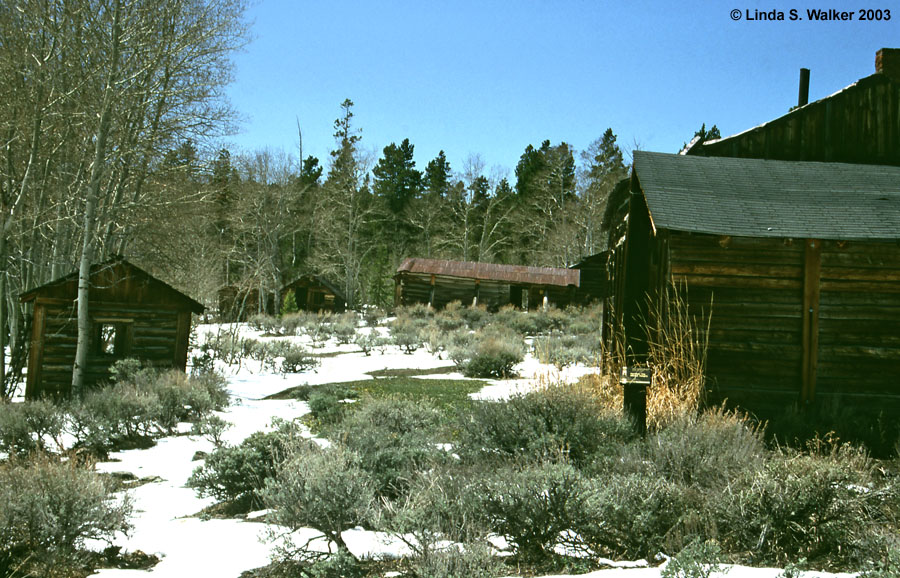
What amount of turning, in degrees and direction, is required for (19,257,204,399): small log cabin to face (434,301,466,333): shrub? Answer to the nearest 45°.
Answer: approximately 135° to its left

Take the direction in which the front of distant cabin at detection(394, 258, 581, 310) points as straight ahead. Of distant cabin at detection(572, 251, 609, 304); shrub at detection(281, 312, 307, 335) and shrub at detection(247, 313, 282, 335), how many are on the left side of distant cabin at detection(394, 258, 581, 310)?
1

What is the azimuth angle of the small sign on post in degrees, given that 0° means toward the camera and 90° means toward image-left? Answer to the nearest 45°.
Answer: approximately 0°

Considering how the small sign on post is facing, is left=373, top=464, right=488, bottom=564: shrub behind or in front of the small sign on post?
in front

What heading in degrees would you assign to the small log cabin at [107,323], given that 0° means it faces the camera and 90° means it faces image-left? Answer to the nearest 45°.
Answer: approximately 0°

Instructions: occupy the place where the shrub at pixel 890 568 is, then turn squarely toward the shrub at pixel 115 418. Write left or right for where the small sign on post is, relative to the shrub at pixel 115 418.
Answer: right

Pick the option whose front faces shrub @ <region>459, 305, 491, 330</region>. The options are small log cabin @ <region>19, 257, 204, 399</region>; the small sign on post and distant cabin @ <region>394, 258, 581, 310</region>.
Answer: the distant cabin

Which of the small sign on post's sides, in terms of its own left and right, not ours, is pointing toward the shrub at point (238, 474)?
right
